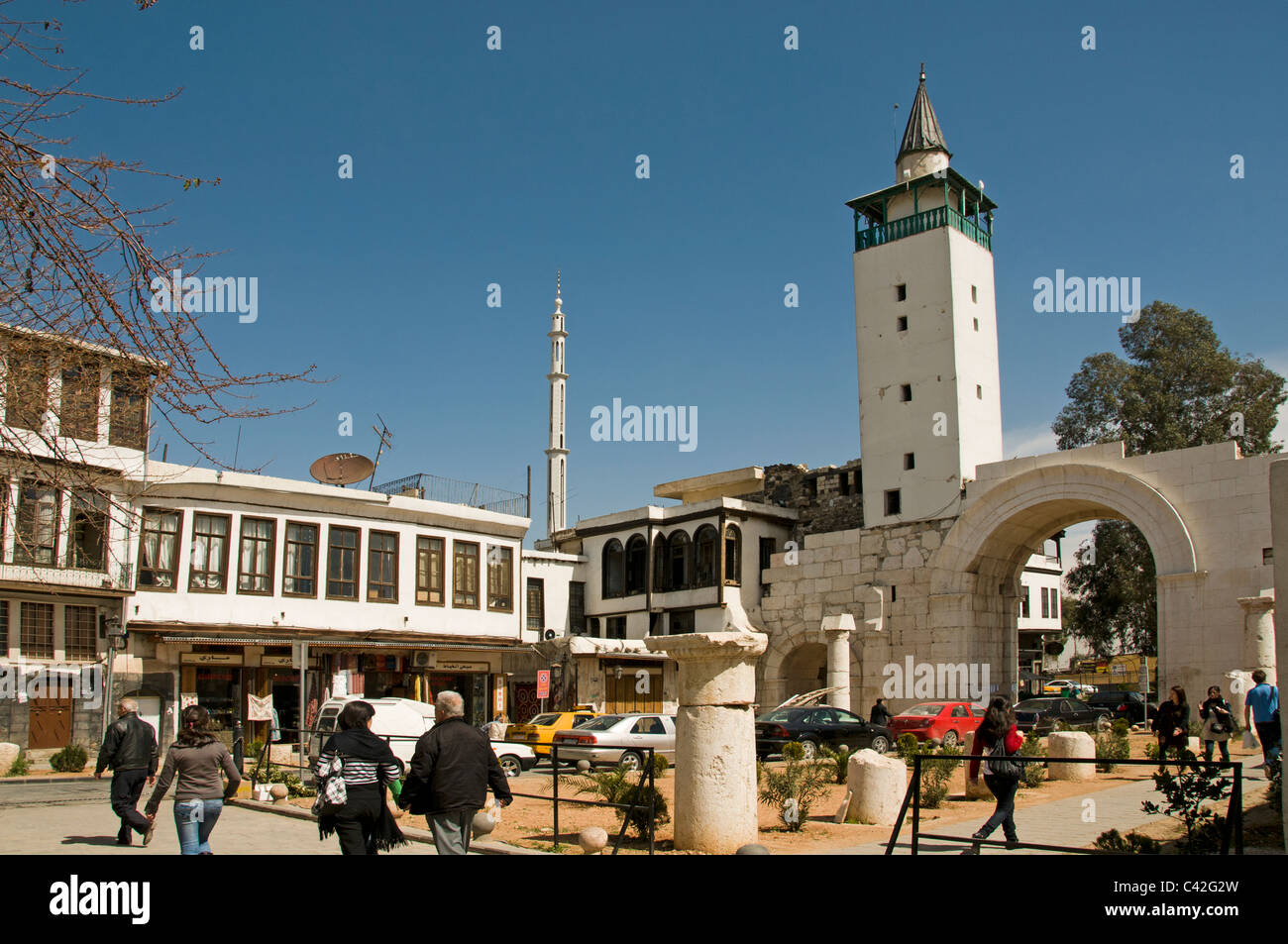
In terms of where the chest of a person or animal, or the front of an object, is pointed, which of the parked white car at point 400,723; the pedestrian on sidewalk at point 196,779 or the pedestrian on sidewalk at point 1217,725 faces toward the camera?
the pedestrian on sidewalk at point 1217,725

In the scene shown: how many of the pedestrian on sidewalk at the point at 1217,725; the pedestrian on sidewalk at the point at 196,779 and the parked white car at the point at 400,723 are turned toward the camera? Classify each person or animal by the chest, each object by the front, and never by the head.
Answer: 1

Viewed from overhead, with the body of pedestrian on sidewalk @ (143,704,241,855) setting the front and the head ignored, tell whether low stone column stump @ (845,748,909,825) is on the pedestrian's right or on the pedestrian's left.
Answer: on the pedestrian's right

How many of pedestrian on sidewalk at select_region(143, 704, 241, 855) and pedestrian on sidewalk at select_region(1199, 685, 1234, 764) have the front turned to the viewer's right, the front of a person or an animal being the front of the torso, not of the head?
0

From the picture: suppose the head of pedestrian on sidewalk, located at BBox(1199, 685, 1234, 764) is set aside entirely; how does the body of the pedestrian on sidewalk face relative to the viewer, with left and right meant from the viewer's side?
facing the viewer

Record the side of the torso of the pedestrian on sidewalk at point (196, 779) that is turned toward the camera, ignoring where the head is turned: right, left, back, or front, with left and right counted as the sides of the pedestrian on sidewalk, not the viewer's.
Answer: back

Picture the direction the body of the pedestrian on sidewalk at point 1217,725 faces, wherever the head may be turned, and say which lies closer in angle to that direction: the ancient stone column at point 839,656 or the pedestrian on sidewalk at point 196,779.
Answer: the pedestrian on sidewalk
